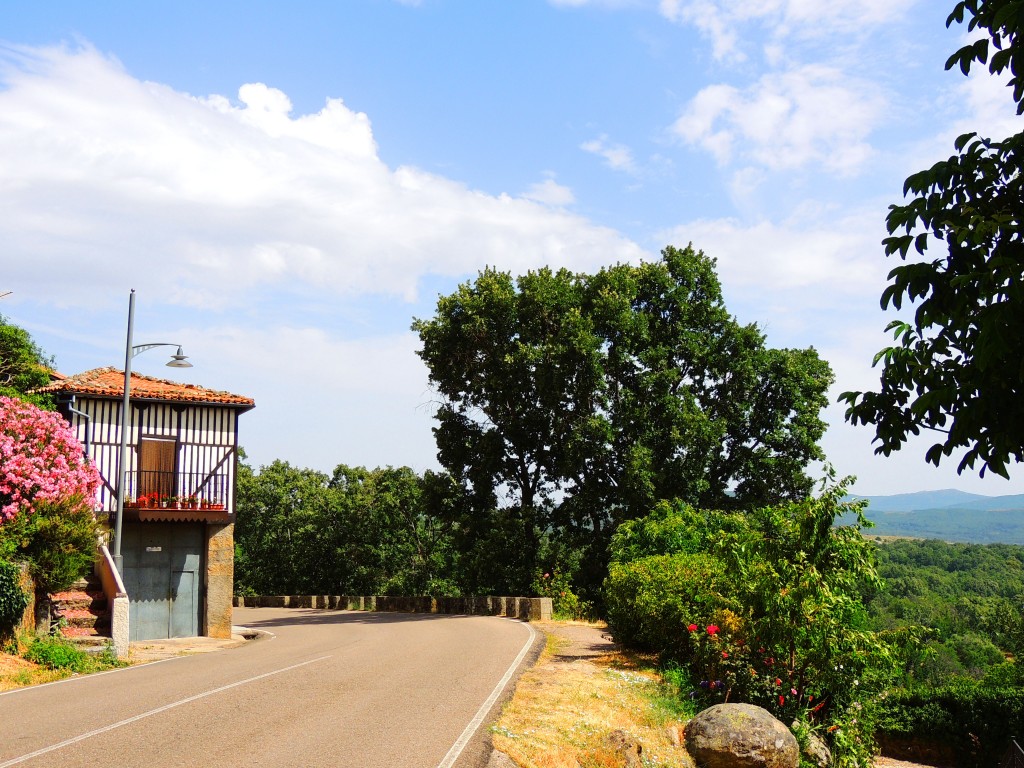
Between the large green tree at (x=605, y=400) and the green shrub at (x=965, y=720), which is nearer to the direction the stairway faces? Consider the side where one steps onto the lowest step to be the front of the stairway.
the green shrub

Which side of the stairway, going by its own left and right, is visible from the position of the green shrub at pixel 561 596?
left

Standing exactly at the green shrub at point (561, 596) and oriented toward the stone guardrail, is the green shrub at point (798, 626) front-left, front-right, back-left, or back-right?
back-left

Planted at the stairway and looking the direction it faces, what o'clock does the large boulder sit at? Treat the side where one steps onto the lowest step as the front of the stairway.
The large boulder is roughly at 11 o'clock from the stairway.

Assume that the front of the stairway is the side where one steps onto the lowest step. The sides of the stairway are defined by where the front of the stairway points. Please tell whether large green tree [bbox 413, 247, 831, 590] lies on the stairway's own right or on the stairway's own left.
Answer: on the stairway's own left

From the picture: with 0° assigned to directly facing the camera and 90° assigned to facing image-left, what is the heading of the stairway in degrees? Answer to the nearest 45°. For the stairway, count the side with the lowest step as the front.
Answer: approximately 0°

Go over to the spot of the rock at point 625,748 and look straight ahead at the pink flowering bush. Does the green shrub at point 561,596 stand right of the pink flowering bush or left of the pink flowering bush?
right

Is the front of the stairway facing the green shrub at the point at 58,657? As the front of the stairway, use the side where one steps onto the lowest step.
yes

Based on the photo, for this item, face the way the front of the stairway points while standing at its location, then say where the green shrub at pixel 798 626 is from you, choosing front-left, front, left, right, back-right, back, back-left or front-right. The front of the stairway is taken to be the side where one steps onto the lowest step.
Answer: front-left

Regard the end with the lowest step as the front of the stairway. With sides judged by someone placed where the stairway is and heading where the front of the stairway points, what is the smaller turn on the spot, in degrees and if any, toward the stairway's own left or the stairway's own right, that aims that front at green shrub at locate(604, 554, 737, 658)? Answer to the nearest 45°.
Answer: approximately 45° to the stairway's own left

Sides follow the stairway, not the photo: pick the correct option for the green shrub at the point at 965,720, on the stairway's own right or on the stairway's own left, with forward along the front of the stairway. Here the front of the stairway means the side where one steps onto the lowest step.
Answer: on the stairway's own left
